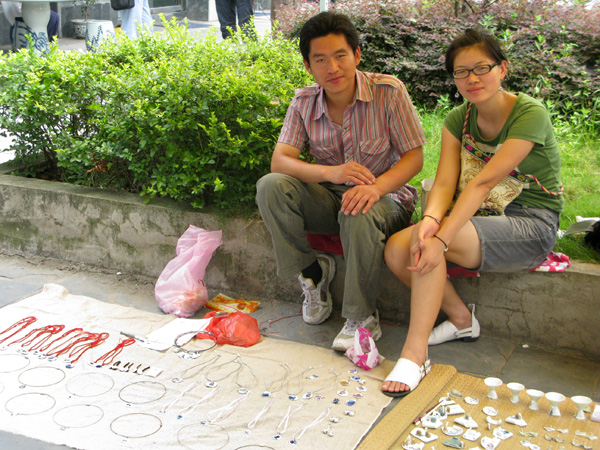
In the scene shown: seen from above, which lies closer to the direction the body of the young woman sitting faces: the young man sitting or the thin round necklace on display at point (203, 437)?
the thin round necklace on display

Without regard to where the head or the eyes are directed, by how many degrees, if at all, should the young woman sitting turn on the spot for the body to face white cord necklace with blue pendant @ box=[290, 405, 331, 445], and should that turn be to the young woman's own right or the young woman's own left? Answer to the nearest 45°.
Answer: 0° — they already face it

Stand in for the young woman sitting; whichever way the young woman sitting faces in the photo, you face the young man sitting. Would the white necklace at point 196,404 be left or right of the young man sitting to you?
left

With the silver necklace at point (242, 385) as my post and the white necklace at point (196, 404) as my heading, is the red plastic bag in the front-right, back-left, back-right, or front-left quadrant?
back-right

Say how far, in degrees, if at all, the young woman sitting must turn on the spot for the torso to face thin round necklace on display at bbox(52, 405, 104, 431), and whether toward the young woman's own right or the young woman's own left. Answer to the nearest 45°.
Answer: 0° — they already face it

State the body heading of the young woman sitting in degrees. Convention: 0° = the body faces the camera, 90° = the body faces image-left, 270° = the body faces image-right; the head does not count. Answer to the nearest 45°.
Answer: approximately 45°

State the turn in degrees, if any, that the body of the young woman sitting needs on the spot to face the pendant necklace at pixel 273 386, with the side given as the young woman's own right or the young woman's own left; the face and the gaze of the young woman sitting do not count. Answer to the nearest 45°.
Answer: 0° — they already face it

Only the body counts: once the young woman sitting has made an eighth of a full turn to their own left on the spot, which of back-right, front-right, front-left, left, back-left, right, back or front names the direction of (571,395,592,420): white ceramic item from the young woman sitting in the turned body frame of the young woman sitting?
front-left

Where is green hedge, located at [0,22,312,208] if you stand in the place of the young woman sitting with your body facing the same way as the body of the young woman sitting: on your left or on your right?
on your right
